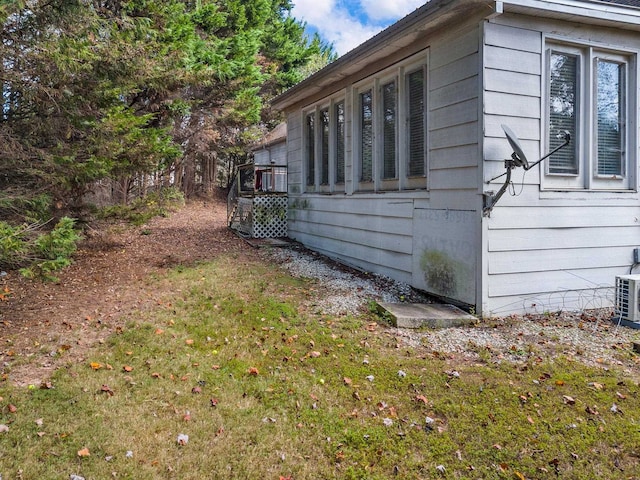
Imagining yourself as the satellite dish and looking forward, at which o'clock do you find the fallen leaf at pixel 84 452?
The fallen leaf is roughly at 4 o'clock from the satellite dish.

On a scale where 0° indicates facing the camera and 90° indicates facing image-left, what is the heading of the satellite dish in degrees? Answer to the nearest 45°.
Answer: approximately 270°

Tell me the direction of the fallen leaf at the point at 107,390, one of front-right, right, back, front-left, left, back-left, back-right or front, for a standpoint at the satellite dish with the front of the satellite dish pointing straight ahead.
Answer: back-right

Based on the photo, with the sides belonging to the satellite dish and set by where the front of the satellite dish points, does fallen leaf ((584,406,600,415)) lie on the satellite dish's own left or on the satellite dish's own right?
on the satellite dish's own right
